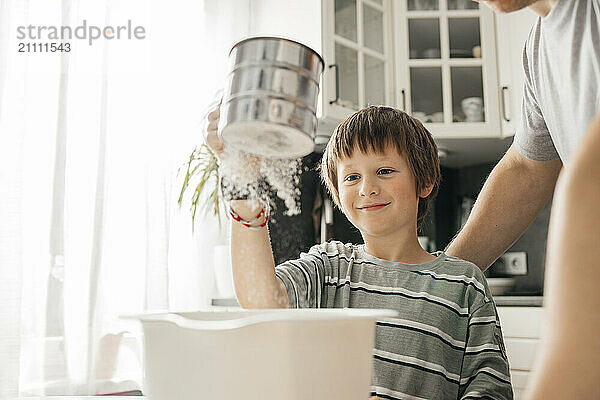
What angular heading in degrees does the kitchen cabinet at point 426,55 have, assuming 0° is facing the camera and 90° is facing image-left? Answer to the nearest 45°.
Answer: approximately 0°

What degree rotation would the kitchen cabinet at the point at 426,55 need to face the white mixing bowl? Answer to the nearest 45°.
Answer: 0° — it already faces it

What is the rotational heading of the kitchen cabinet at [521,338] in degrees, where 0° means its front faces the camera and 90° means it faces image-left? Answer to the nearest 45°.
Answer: approximately 0°

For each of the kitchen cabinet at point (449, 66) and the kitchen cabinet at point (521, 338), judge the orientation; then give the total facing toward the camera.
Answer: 2

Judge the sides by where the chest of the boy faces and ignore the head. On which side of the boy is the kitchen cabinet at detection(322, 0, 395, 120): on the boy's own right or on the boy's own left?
on the boy's own right

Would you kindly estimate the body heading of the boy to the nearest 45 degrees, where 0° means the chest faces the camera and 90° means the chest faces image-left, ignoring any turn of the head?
approximately 45°
